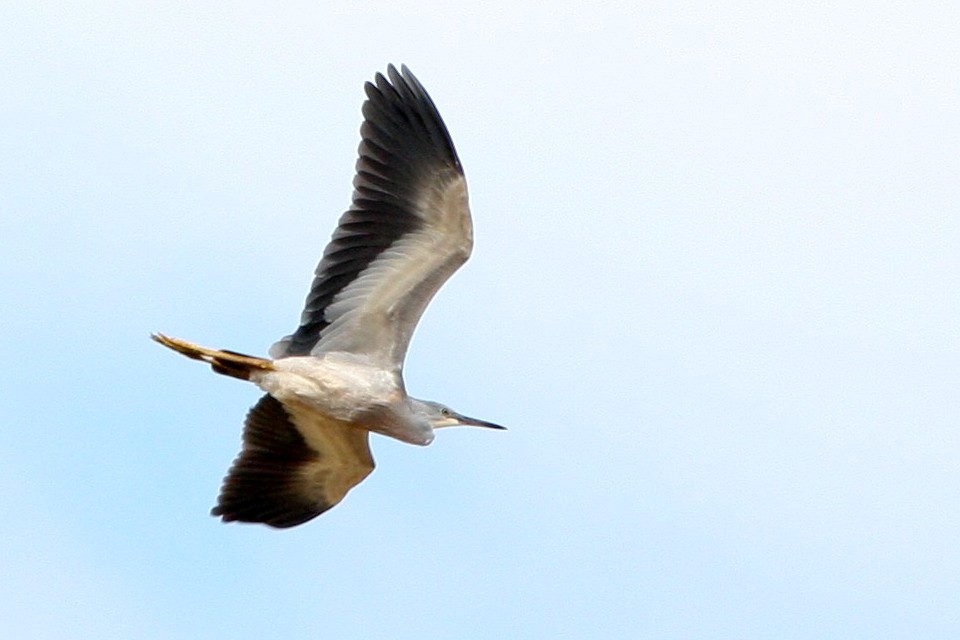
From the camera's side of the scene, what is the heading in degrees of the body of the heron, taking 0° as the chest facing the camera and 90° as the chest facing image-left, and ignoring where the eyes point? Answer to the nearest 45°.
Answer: approximately 270°
